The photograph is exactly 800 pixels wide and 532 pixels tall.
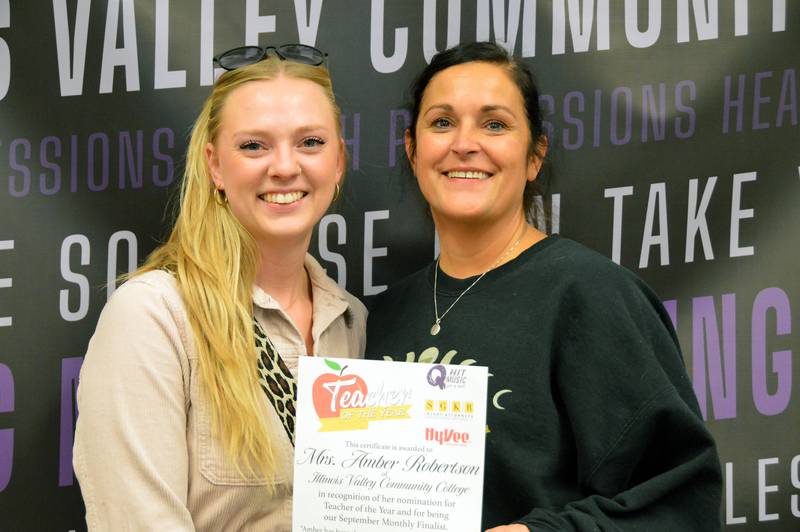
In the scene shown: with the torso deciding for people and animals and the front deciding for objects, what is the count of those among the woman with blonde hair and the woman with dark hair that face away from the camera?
0

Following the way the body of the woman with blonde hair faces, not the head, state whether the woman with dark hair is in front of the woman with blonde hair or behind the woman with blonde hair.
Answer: in front

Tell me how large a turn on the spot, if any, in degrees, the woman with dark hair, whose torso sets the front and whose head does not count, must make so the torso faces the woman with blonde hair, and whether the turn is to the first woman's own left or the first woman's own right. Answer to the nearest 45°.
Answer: approximately 45° to the first woman's own right

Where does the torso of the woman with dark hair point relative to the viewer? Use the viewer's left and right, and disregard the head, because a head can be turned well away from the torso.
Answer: facing the viewer and to the left of the viewer

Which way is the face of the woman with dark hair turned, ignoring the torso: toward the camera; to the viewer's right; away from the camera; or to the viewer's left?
toward the camera

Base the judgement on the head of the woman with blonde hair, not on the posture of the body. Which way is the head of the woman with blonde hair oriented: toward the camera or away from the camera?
toward the camera
